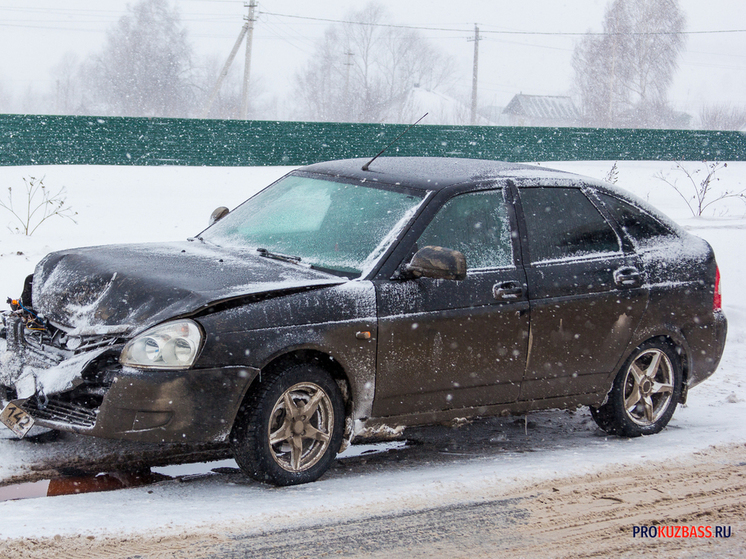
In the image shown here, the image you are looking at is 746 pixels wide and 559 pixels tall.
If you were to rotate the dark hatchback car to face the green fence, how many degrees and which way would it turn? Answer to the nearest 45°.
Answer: approximately 135° to its right

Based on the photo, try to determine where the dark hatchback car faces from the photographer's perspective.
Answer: facing the viewer and to the left of the viewer
